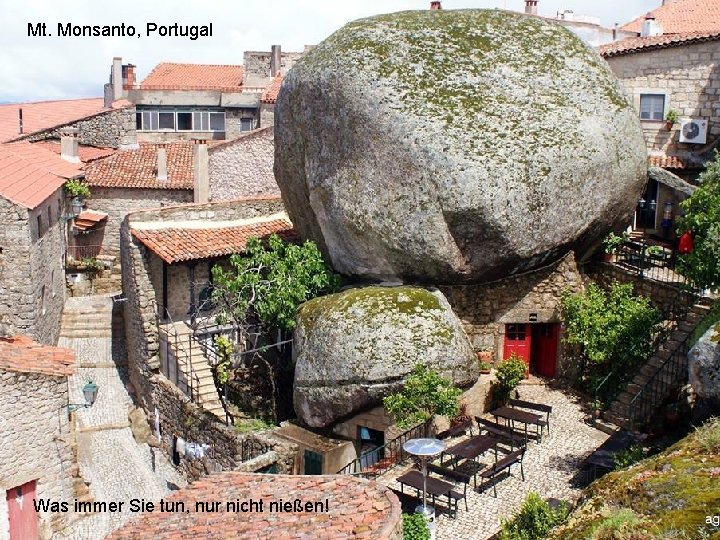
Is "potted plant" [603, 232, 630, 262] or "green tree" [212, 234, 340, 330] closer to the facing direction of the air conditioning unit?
the potted plant

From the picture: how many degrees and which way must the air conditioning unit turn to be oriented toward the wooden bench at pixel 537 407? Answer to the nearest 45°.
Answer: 0° — it already faces it

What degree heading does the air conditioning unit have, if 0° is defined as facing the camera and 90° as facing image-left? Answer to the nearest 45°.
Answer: approximately 0°

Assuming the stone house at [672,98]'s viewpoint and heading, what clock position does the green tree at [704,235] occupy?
The green tree is roughly at 12 o'clock from the stone house.

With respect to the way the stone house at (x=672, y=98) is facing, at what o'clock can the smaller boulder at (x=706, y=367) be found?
The smaller boulder is roughly at 12 o'clock from the stone house.

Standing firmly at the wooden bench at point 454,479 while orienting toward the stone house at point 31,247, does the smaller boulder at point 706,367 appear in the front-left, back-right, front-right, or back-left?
back-right

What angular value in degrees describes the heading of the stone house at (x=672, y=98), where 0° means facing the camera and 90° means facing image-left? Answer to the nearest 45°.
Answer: approximately 0°

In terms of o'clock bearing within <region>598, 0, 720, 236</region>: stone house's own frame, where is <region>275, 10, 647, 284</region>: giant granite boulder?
The giant granite boulder is roughly at 1 o'clock from the stone house.
